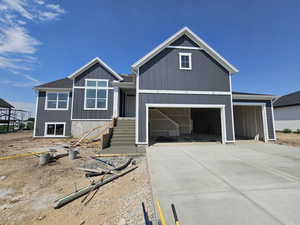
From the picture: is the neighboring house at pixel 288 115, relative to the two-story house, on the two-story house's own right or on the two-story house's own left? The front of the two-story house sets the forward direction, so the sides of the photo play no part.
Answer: on the two-story house's own left

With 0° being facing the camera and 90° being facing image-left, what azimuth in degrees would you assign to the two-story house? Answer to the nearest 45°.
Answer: approximately 0°
